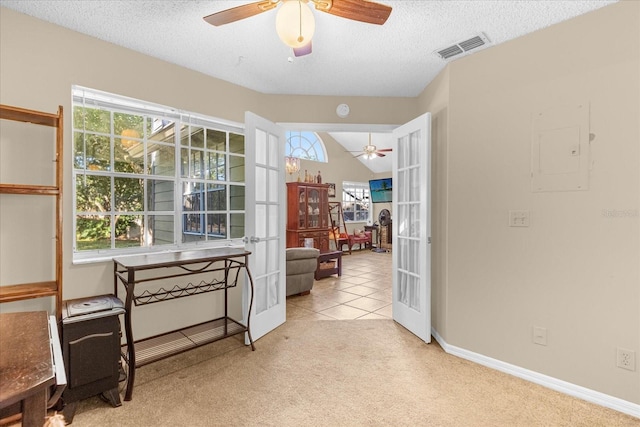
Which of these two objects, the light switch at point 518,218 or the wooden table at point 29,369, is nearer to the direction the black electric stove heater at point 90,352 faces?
the light switch

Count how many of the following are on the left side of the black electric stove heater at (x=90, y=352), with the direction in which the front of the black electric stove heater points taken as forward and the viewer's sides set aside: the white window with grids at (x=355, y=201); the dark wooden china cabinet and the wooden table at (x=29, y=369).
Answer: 2

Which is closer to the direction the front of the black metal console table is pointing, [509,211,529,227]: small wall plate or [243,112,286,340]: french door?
the small wall plate

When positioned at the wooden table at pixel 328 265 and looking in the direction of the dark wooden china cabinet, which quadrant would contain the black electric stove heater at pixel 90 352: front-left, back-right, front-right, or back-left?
back-left

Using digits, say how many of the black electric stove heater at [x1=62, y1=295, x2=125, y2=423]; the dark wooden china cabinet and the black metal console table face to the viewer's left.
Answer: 0

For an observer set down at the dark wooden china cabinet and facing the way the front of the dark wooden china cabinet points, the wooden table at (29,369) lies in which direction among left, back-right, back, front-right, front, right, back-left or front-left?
front-right

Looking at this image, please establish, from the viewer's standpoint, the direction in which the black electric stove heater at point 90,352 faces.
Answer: facing the viewer and to the right of the viewer
